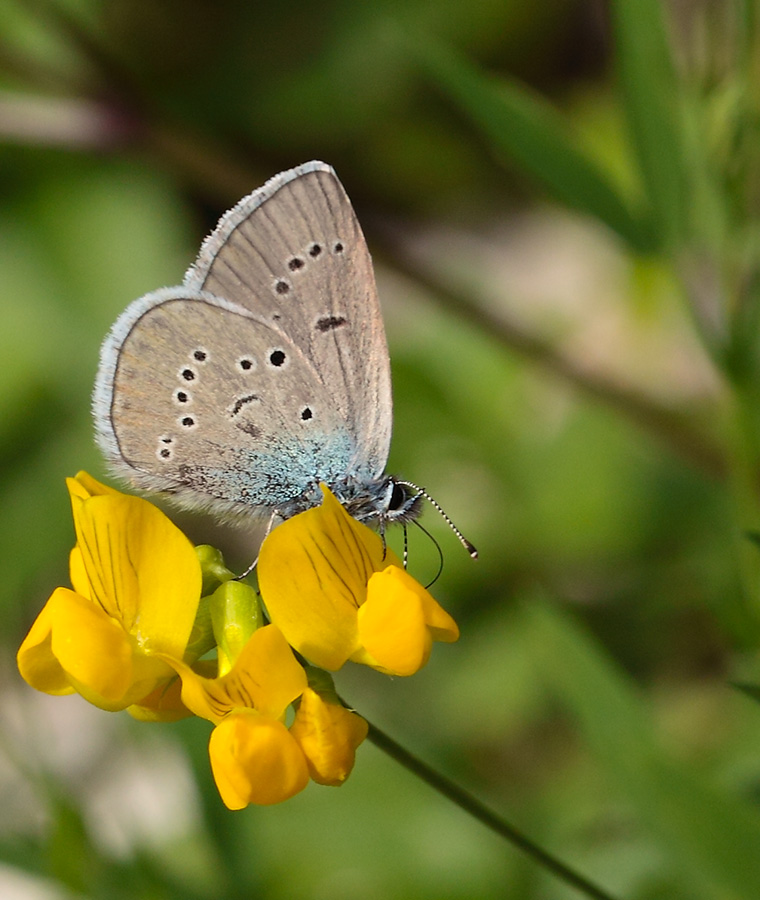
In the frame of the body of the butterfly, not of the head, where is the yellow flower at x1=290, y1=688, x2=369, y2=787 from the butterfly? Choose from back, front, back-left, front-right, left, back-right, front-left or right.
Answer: right

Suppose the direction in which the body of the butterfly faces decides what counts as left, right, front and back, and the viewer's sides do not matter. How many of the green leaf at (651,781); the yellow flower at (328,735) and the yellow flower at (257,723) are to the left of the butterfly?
1

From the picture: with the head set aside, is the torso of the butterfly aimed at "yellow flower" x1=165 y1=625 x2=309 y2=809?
no

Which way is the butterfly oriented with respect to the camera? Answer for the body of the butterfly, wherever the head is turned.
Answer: to the viewer's right

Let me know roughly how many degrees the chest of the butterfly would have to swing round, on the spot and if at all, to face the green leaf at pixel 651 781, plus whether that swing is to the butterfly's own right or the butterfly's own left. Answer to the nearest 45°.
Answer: approximately 45° to the butterfly's own left

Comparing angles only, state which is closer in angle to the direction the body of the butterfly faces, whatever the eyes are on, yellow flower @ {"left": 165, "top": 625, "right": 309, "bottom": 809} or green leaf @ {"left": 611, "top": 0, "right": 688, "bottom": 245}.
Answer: the green leaf
